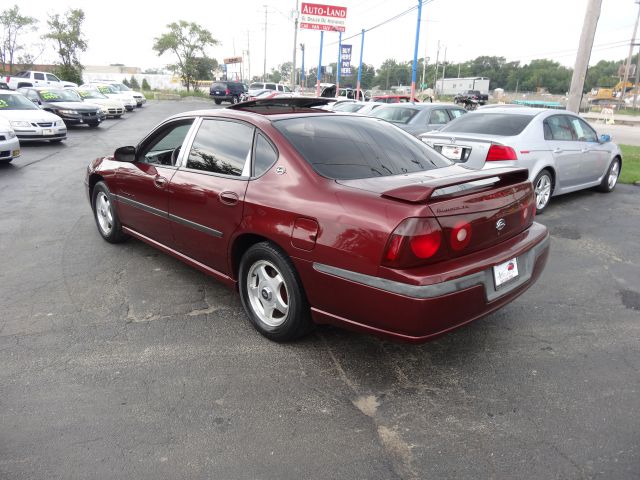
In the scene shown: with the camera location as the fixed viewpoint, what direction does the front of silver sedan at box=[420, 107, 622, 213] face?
facing away from the viewer and to the right of the viewer

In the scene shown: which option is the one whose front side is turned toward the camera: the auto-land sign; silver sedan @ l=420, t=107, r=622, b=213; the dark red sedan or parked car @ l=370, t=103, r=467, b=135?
the auto-land sign

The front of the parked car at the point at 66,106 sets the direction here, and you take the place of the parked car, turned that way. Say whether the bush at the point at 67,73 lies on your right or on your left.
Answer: on your left

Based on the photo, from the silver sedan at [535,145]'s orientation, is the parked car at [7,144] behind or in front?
behind

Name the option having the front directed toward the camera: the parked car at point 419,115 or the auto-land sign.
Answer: the auto-land sign

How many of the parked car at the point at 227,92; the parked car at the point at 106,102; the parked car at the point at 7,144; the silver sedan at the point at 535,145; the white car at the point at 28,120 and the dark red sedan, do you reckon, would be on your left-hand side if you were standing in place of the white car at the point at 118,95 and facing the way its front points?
1

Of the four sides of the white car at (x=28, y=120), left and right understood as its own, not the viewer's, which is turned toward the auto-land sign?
left

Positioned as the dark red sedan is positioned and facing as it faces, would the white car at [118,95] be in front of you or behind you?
in front

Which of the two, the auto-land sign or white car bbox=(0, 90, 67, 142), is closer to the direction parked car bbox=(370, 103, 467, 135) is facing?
the auto-land sign

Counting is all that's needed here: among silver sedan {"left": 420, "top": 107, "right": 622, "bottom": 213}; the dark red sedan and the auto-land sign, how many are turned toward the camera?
1

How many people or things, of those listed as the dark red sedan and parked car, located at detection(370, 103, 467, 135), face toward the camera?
0

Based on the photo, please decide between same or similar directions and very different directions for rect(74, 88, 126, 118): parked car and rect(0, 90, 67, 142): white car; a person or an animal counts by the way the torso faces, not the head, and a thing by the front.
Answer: same or similar directions

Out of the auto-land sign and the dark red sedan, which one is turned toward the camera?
the auto-land sign

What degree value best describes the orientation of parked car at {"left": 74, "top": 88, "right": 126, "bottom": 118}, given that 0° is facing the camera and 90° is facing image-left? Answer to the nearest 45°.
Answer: approximately 315°

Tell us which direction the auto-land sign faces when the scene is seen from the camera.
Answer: facing the viewer

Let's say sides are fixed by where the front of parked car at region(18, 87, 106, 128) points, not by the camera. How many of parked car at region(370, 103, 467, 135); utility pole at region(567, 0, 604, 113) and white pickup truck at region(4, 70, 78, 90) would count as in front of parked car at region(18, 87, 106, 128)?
2

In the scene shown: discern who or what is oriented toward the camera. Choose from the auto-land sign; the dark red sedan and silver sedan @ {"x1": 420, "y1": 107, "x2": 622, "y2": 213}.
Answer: the auto-land sign
